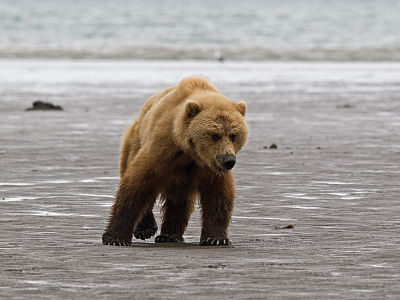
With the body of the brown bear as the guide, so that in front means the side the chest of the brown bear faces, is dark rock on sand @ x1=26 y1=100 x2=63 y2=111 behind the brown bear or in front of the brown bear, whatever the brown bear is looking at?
behind
